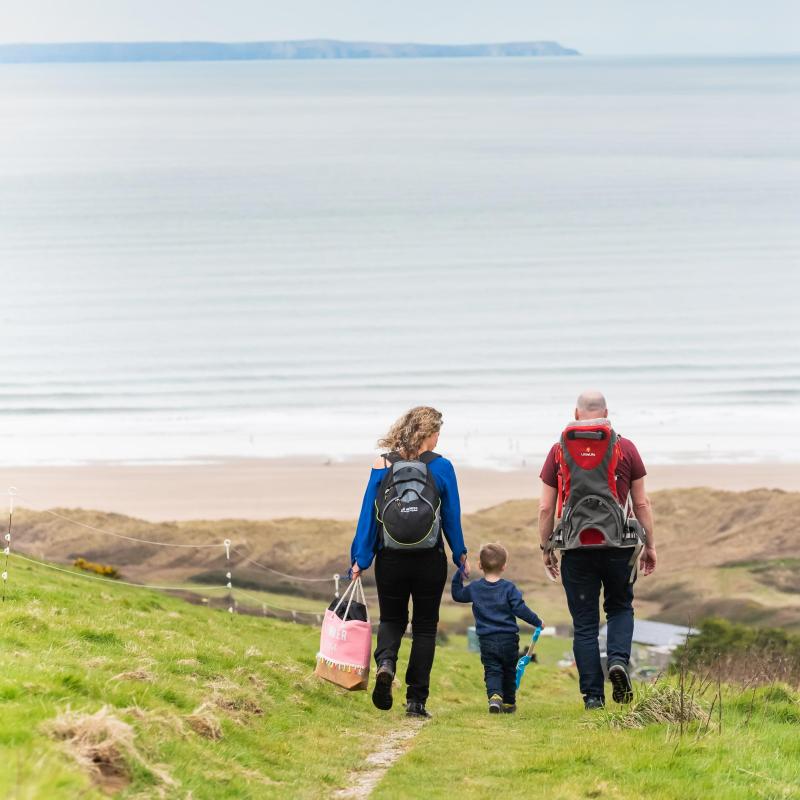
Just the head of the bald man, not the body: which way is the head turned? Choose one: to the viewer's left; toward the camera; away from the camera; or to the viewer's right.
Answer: away from the camera

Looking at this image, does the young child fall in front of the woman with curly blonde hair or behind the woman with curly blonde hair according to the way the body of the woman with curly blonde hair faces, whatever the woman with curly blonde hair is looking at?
in front

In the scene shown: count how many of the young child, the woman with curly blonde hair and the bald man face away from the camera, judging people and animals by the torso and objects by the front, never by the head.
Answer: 3

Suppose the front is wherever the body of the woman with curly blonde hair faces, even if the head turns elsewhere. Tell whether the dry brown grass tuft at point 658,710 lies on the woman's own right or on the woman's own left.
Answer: on the woman's own right

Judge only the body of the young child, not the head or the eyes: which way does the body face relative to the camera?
away from the camera

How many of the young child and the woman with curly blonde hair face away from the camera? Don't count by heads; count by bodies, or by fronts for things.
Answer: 2

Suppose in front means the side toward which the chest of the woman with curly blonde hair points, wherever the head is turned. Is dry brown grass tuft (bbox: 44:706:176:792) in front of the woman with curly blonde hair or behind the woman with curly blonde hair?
behind

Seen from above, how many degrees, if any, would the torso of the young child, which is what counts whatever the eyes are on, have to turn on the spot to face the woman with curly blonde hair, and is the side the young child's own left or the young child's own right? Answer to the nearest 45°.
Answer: approximately 135° to the young child's own left

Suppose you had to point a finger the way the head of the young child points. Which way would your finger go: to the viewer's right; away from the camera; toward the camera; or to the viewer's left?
away from the camera

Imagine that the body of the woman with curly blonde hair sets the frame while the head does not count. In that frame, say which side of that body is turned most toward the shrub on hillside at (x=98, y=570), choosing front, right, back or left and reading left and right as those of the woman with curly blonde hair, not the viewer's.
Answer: front

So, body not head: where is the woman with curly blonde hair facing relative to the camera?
away from the camera

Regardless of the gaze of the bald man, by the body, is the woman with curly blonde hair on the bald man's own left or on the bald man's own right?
on the bald man's own left

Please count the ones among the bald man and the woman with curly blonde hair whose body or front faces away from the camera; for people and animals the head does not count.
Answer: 2

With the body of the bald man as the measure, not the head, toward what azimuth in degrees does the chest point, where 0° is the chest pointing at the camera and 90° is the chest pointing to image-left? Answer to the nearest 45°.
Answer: approximately 180°
